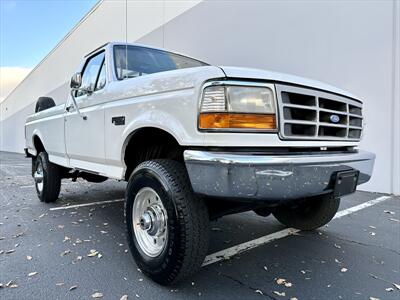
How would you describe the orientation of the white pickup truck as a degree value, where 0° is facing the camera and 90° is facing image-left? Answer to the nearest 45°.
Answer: approximately 315°
